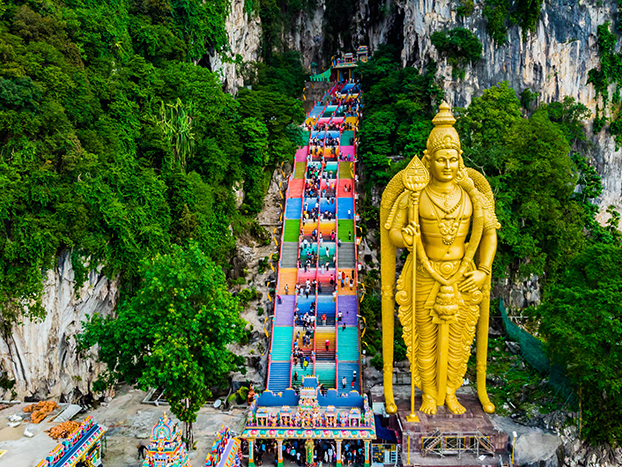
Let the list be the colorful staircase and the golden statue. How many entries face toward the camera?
2

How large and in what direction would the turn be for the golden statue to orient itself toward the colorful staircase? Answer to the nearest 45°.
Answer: approximately 135° to its right

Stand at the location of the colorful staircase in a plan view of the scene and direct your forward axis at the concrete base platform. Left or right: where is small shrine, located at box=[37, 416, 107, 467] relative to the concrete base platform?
right

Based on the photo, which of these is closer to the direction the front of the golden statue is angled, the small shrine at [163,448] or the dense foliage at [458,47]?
the small shrine

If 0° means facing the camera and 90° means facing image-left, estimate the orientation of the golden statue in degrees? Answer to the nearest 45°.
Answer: approximately 0°

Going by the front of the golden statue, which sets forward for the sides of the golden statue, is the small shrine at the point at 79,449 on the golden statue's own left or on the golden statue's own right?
on the golden statue's own right

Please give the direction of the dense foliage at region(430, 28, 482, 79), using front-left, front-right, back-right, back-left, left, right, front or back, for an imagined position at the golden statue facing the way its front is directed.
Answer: back

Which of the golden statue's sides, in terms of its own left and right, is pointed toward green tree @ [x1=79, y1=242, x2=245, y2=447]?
right
